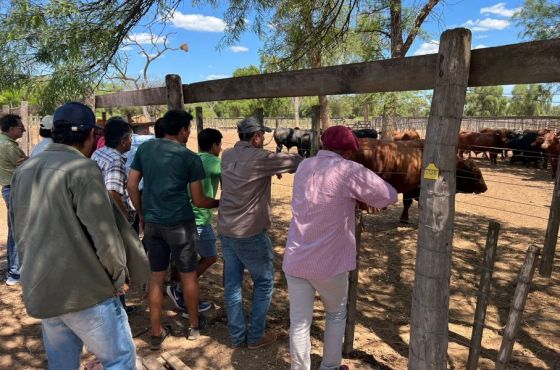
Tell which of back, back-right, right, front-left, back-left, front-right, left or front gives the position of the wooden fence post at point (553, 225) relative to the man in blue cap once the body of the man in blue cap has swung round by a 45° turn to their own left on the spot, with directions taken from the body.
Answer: right

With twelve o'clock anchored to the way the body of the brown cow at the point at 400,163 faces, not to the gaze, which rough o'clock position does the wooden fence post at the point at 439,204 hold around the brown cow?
The wooden fence post is roughly at 3 o'clock from the brown cow.

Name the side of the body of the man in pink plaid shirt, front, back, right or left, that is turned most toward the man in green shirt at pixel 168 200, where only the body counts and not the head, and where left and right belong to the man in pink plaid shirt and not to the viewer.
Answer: left

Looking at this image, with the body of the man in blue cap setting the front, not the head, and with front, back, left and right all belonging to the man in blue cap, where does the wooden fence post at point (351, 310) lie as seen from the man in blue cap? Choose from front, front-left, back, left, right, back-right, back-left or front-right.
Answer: front-right

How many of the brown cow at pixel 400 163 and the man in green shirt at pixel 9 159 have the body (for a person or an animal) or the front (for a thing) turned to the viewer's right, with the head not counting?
2

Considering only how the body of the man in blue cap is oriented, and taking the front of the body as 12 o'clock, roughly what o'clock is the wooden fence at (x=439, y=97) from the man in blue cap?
The wooden fence is roughly at 2 o'clock from the man in blue cap.

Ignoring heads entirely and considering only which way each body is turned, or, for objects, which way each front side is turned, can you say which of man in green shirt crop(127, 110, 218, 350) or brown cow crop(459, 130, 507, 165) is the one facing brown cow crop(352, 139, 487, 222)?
the man in green shirt

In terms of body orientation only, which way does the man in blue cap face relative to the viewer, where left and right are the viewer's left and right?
facing away from the viewer and to the right of the viewer

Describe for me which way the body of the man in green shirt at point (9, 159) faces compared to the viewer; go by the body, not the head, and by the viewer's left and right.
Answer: facing to the right of the viewer

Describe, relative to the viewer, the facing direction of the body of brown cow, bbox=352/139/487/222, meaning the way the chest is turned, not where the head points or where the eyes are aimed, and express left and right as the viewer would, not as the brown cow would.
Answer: facing to the right of the viewer

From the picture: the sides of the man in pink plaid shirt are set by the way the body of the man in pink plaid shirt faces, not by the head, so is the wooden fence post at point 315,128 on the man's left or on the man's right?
on the man's left

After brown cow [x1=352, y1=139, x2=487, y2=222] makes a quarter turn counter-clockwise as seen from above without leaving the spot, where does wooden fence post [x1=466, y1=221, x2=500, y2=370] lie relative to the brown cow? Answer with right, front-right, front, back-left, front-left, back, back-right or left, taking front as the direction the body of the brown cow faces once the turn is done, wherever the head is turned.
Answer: back

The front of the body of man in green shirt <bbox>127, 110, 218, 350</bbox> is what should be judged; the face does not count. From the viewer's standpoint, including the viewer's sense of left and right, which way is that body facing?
facing away from the viewer and to the right of the viewer

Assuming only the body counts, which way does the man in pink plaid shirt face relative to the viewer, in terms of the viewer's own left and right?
facing away from the viewer and to the right of the viewer
